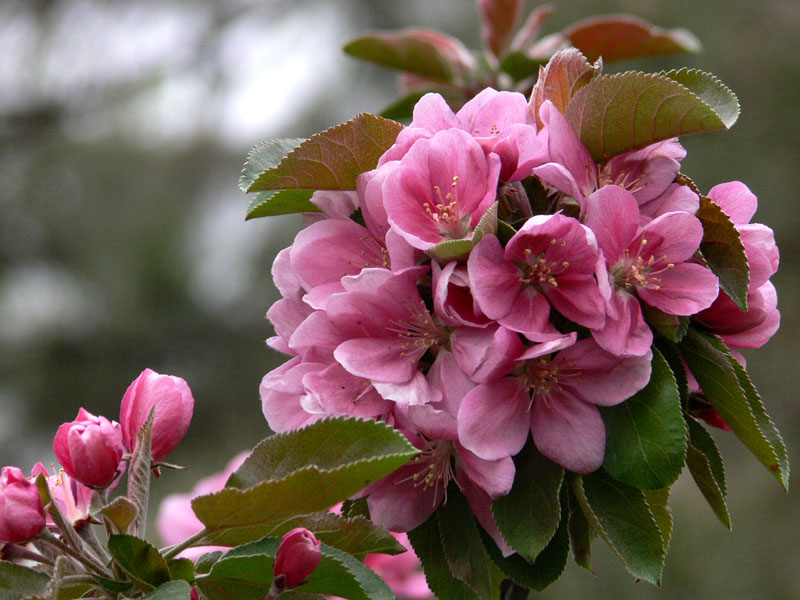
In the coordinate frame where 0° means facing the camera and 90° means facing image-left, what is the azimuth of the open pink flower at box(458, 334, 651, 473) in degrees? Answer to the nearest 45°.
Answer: approximately 0°

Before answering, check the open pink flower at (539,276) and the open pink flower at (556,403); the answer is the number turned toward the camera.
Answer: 2
